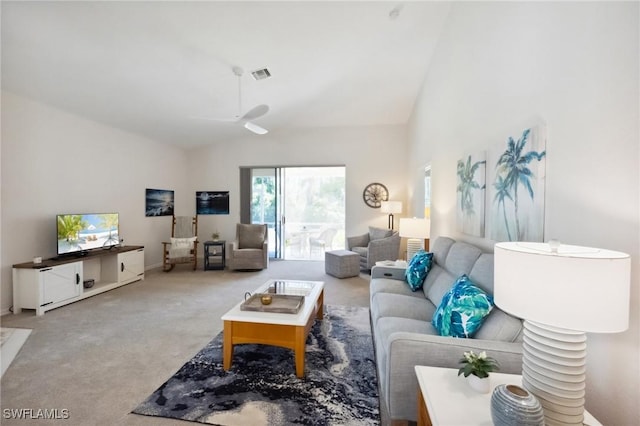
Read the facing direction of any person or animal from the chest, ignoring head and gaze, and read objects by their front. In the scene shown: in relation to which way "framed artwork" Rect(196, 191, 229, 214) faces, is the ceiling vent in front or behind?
in front

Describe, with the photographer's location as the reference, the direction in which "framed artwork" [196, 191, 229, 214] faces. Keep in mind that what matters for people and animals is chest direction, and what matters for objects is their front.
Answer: facing the viewer

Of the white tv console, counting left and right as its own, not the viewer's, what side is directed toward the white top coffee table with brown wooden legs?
front

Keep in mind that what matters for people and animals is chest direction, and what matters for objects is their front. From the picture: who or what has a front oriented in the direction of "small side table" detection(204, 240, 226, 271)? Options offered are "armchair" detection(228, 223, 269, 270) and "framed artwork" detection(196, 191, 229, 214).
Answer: the framed artwork

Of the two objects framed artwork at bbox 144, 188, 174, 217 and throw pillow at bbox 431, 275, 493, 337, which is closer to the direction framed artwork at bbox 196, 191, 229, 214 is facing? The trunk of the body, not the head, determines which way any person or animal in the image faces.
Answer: the throw pillow

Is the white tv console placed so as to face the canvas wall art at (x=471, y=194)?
yes

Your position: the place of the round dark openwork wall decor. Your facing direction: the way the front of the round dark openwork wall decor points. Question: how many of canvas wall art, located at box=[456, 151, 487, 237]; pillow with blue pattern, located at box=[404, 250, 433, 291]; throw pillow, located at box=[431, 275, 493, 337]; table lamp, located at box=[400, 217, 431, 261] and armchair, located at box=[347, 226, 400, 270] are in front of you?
5

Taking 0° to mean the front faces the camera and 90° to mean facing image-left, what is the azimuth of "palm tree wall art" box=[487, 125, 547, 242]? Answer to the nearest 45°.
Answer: approximately 45°

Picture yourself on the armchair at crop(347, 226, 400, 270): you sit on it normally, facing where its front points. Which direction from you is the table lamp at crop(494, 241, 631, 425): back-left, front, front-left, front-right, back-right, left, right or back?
front-left

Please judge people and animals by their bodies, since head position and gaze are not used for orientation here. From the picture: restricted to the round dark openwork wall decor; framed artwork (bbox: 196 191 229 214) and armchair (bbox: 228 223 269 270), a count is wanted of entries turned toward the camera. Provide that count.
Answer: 3

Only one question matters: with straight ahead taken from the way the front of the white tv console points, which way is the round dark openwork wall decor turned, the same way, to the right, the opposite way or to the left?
to the right

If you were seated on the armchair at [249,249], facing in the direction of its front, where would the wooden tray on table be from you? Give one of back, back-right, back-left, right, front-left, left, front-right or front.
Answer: front

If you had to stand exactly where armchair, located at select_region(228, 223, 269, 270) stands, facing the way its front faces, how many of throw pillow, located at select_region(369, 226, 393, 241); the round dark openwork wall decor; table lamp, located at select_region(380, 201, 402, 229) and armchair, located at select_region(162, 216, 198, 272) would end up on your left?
3

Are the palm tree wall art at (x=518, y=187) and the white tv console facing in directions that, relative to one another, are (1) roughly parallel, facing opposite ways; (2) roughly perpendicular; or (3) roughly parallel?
roughly parallel, facing opposite ways

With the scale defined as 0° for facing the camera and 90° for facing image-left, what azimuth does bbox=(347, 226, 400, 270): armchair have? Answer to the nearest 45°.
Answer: approximately 45°

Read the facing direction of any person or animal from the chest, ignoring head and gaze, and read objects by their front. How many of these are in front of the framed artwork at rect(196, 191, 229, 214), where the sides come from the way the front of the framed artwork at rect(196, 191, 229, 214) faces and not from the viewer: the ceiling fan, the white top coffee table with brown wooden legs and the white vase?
3

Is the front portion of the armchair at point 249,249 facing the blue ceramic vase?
yes

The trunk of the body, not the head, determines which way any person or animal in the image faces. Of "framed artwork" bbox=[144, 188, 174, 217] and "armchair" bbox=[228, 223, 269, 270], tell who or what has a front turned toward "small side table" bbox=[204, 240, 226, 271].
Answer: the framed artwork

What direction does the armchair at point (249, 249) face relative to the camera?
toward the camera
